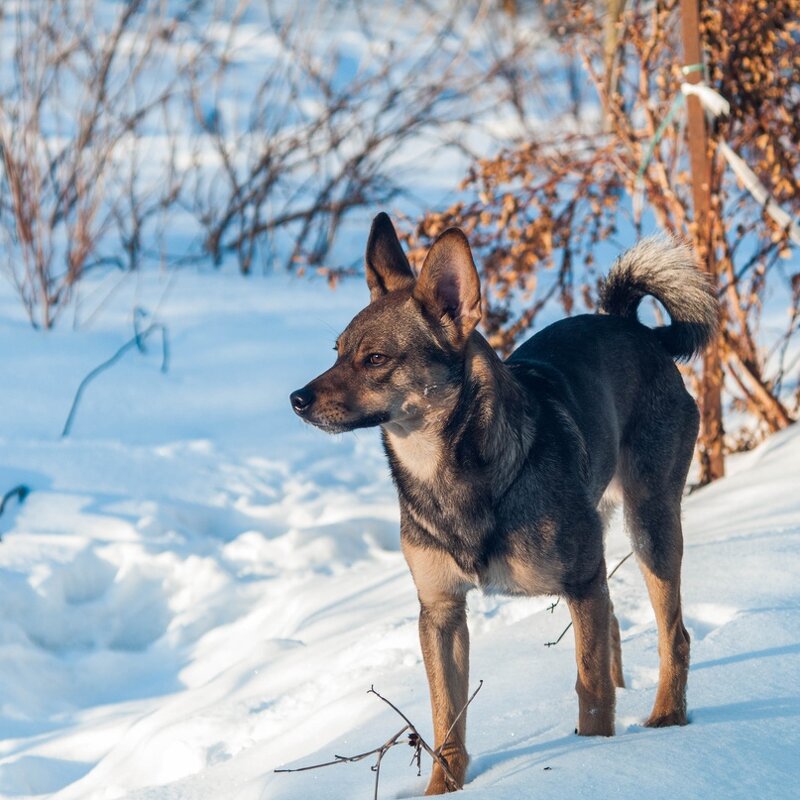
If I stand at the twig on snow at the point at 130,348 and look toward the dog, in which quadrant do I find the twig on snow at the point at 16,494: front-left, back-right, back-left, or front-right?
front-right

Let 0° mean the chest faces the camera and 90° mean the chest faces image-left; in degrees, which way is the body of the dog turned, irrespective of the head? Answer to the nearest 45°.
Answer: approximately 45°

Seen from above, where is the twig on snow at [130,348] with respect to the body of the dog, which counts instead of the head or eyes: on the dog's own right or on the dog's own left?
on the dog's own right

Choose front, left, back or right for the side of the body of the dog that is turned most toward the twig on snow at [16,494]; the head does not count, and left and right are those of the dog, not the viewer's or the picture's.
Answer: right

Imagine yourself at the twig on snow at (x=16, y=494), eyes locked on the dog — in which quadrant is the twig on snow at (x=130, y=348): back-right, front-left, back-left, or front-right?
back-left
